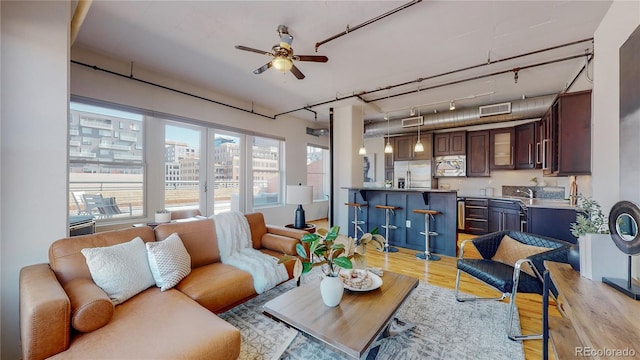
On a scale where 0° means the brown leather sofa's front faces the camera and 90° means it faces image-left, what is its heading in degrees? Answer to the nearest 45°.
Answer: approximately 315°

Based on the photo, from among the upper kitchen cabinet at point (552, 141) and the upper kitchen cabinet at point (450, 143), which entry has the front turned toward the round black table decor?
the upper kitchen cabinet at point (450, 143)

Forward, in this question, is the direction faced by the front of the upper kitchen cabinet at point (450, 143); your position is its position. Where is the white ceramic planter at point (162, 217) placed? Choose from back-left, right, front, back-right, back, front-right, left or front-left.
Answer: front-right

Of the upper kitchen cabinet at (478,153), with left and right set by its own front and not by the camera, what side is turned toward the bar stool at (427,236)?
front

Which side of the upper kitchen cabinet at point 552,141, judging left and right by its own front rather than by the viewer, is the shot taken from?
left

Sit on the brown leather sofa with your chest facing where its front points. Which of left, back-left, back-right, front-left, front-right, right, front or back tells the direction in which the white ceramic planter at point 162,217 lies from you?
back-left

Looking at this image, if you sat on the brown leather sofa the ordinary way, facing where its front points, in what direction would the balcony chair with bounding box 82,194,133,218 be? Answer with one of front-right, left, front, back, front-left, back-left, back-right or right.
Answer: back-left

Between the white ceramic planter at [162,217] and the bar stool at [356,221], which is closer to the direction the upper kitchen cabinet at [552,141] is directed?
the bar stool
